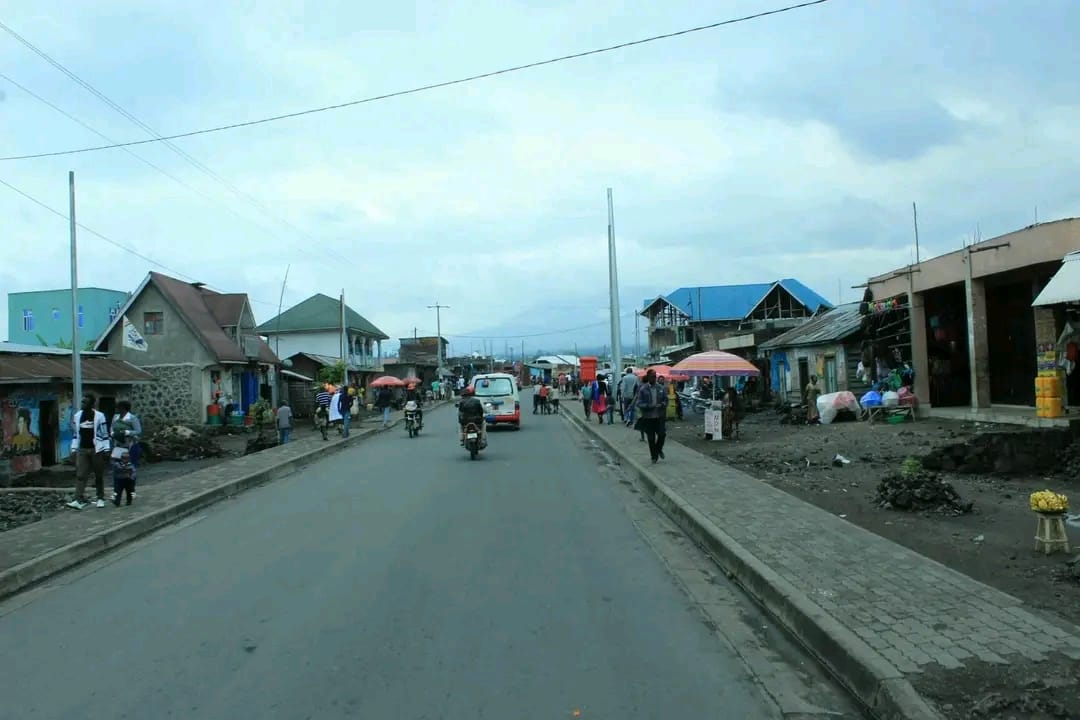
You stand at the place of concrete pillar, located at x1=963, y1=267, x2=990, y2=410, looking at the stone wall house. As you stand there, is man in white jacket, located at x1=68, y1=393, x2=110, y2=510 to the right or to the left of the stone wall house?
left

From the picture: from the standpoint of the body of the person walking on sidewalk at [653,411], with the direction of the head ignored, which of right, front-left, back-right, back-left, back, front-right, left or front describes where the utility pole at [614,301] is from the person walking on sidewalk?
back

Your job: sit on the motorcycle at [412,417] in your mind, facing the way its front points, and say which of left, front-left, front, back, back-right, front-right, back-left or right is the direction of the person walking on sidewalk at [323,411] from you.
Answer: right

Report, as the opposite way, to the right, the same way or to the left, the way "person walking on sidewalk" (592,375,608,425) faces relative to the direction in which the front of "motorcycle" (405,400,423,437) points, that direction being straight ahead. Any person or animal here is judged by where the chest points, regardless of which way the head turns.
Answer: the opposite way

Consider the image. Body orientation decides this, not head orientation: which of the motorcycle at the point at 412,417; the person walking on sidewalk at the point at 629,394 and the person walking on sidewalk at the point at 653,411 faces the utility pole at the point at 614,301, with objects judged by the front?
the person walking on sidewalk at the point at 629,394

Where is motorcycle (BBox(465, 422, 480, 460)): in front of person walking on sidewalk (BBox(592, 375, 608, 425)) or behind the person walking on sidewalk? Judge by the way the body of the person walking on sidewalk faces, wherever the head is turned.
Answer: behind

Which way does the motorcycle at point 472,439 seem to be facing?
away from the camera

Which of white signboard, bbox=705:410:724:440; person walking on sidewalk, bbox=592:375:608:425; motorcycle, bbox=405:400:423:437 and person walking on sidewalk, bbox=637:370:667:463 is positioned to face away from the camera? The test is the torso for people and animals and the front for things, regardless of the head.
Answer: person walking on sidewalk, bbox=592:375:608:425

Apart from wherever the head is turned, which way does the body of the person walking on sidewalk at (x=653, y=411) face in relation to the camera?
toward the camera

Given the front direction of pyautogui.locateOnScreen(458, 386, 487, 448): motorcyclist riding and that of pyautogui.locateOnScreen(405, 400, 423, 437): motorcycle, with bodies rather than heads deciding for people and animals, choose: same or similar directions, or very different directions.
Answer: very different directions
